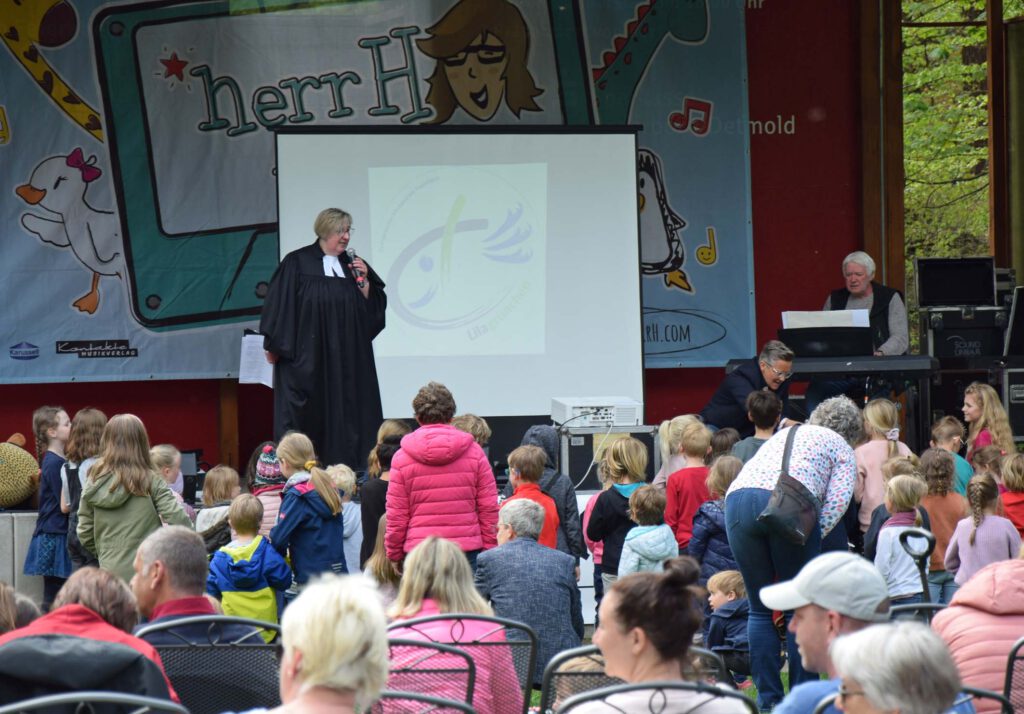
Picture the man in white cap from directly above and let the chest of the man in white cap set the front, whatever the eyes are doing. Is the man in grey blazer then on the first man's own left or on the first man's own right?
on the first man's own right

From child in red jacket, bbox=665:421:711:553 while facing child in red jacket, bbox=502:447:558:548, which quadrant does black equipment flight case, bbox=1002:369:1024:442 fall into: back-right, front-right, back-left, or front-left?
back-right

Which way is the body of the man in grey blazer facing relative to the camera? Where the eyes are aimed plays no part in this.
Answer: away from the camera

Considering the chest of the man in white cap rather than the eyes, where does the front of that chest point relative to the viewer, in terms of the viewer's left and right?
facing to the left of the viewer

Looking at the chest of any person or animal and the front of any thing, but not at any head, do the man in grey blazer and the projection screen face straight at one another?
yes

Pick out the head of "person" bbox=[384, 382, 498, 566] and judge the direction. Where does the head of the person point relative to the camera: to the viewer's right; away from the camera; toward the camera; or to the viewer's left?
away from the camera

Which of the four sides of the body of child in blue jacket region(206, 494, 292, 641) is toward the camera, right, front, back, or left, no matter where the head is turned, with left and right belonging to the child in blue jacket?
back

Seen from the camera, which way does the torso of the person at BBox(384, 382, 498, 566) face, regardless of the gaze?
away from the camera

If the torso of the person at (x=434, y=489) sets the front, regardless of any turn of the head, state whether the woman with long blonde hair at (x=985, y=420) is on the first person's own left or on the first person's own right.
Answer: on the first person's own right

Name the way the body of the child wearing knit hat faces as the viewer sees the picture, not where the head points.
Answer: away from the camera

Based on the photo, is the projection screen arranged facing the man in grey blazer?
yes

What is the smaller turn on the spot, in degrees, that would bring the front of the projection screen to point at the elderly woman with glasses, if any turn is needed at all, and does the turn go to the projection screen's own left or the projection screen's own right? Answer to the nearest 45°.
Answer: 0° — it already faces them

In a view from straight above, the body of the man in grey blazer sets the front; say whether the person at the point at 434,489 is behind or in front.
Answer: in front

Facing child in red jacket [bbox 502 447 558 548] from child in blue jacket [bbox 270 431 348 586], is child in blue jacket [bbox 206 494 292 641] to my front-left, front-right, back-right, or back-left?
back-right
